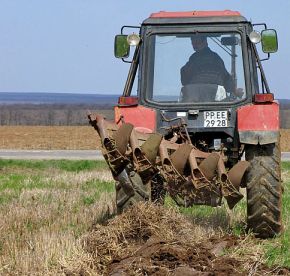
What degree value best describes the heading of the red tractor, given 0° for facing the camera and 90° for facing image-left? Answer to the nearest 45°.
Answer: approximately 180°

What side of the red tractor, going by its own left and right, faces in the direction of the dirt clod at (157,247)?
back
